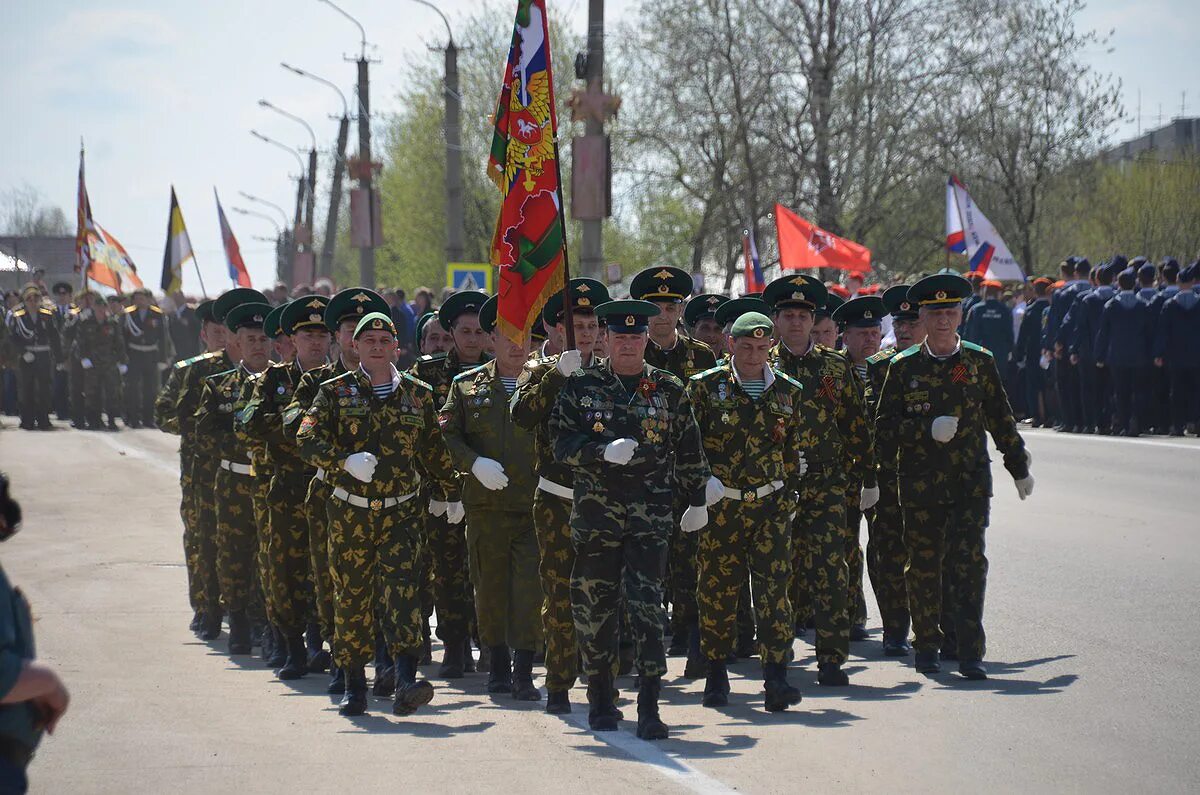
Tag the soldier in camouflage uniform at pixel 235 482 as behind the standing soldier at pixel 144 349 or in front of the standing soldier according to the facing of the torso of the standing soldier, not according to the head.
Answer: in front

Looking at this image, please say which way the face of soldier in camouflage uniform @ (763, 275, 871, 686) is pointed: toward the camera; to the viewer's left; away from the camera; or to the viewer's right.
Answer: toward the camera

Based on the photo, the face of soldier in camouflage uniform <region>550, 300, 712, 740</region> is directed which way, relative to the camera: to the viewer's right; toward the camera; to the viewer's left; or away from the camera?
toward the camera

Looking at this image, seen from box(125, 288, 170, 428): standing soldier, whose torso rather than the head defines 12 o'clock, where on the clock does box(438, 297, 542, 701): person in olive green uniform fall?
The person in olive green uniform is roughly at 12 o'clock from the standing soldier.

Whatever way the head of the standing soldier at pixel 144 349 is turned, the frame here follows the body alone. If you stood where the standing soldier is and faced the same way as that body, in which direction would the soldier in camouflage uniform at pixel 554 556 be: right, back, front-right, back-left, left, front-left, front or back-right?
front

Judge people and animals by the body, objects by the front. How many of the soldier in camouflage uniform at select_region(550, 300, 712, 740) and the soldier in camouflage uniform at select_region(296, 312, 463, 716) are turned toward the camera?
2

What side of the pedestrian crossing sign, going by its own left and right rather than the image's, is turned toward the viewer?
front

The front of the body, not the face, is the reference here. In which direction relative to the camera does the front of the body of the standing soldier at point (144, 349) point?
toward the camera

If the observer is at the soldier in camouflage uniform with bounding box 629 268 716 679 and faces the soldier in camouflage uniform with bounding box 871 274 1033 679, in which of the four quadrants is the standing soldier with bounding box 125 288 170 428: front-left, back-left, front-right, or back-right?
back-left

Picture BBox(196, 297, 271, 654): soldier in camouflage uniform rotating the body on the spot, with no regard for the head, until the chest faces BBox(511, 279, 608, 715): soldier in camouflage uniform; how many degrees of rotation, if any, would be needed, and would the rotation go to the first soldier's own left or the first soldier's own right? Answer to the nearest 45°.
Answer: approximately 45° to the first soldier's own left

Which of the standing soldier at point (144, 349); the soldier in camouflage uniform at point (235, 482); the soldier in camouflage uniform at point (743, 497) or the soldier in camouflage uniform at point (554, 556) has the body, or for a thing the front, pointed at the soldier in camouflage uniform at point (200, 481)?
the standing soldier

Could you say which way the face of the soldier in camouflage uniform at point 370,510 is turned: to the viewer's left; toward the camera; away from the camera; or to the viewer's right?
toward the camera
